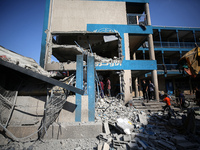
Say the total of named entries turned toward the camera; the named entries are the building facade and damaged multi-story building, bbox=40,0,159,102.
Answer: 2

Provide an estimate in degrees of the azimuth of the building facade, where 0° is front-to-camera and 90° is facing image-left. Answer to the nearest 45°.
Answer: approximately 0°

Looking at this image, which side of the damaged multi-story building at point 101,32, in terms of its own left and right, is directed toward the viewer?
front
